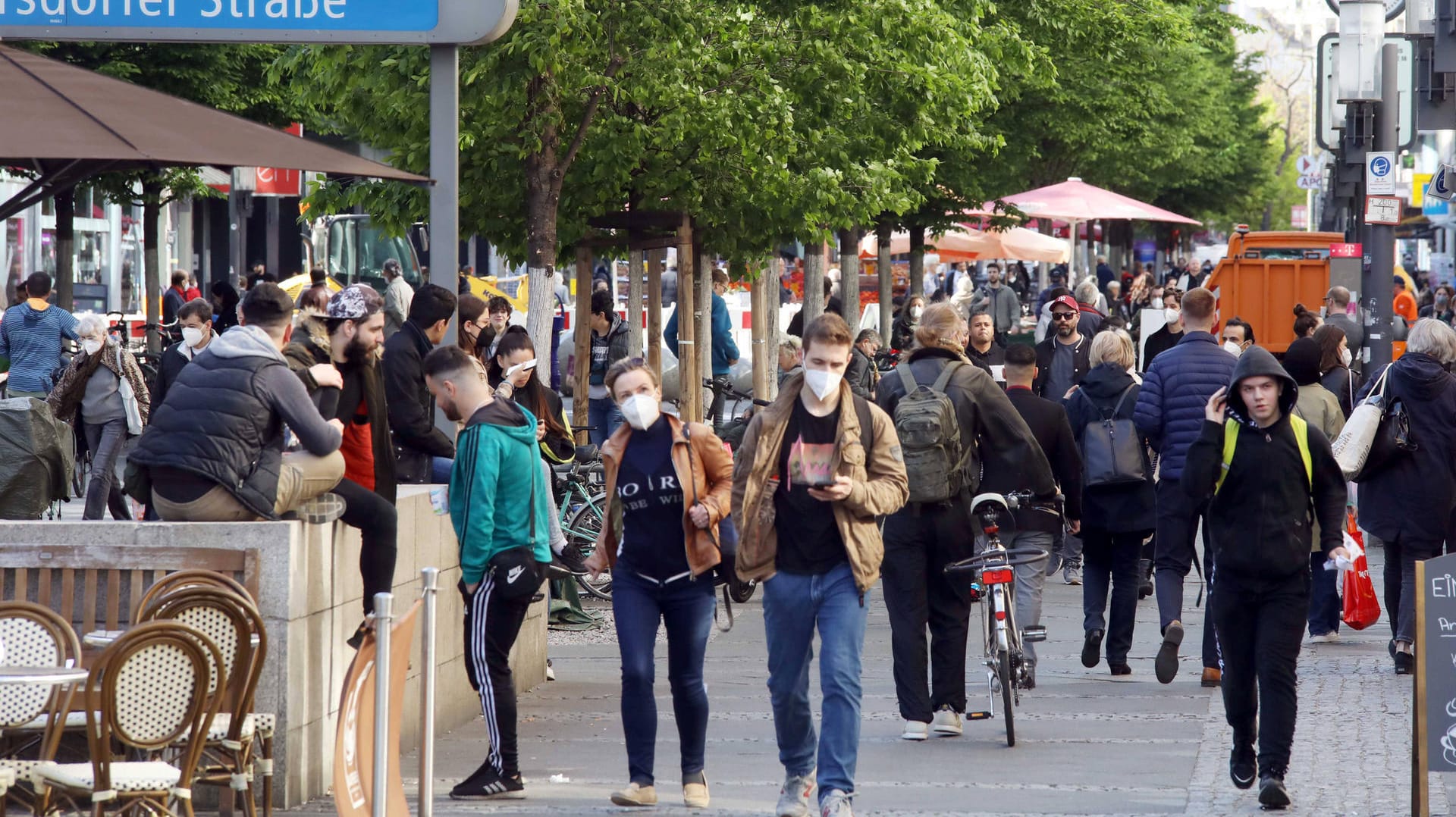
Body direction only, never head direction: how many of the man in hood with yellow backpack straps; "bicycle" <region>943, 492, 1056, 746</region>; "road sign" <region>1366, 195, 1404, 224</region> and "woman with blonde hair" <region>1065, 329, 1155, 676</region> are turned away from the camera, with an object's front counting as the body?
2

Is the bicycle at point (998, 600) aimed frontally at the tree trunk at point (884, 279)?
yes

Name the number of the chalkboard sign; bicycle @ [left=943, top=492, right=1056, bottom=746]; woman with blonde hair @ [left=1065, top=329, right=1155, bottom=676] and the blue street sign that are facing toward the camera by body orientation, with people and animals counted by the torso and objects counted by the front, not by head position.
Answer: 2

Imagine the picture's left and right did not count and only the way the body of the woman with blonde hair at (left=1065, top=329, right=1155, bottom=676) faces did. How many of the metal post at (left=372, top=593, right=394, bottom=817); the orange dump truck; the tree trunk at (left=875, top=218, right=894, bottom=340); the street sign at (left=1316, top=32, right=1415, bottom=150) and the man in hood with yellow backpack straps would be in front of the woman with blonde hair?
3

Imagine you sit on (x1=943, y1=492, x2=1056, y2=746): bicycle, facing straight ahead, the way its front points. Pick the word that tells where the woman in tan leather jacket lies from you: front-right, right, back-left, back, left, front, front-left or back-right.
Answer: back-left

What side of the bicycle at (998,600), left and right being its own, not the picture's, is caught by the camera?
back

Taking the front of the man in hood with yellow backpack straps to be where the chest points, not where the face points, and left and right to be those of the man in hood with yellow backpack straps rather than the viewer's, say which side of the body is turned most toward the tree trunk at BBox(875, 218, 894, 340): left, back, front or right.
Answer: back

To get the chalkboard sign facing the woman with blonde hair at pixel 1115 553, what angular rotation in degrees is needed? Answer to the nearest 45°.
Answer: approximately 135° to its right

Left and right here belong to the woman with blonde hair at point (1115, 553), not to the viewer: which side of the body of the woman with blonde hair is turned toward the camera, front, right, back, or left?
back

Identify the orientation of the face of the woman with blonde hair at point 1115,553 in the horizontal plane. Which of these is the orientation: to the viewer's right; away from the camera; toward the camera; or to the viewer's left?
away from the camera

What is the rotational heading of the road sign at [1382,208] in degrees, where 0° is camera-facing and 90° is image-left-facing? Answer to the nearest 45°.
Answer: approximately 0°

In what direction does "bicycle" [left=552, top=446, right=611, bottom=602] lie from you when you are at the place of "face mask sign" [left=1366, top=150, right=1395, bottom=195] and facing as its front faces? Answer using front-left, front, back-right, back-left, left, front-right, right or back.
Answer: front-right

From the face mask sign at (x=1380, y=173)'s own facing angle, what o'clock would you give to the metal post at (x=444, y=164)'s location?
The metal post is roughly at 1 o'clock from the face mask sign.

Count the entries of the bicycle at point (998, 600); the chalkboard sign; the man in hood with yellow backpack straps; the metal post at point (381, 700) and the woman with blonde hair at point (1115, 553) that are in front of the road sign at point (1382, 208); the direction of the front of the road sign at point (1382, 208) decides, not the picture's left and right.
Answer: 5

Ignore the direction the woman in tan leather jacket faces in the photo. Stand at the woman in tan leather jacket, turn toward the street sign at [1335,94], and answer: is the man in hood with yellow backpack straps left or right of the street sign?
right

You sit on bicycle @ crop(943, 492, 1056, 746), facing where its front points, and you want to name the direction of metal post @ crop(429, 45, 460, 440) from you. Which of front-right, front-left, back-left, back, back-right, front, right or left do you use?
left
